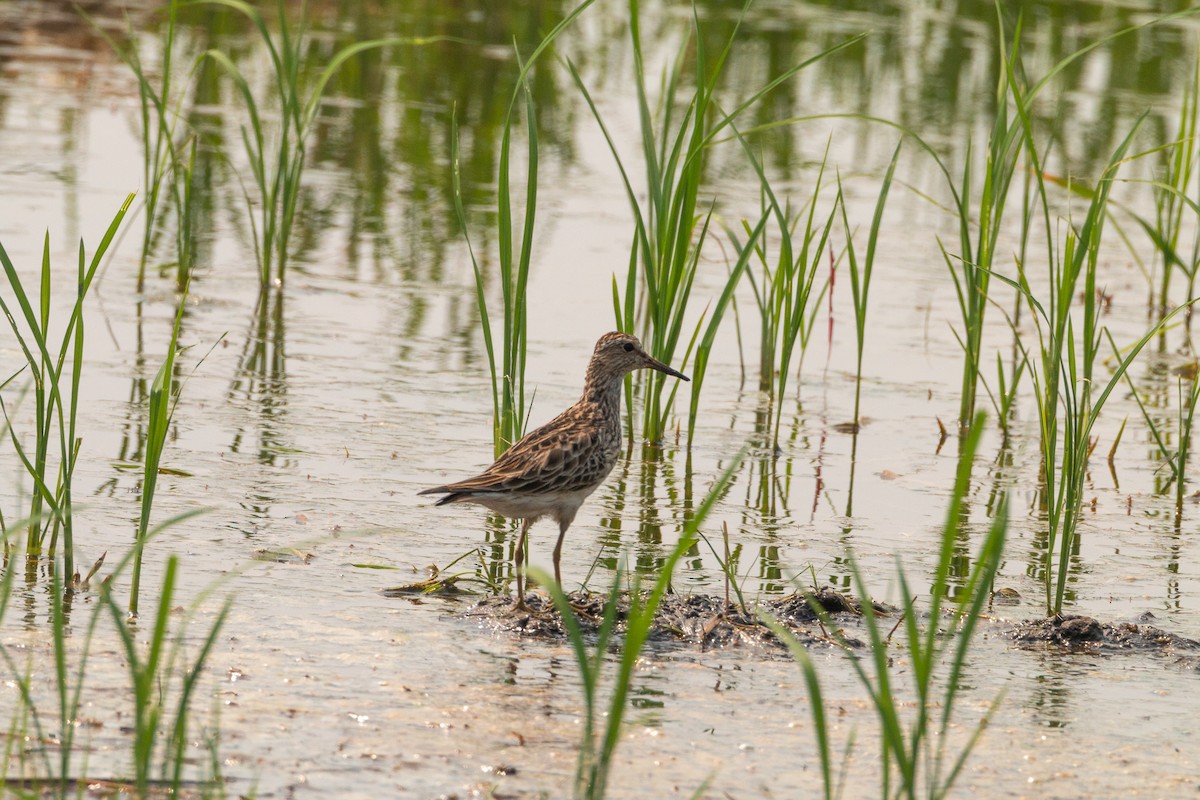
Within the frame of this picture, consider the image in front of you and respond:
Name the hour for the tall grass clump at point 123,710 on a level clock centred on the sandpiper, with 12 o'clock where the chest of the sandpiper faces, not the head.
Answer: The tall grass clump is roughly at 4 o'clock from the sandpiper.

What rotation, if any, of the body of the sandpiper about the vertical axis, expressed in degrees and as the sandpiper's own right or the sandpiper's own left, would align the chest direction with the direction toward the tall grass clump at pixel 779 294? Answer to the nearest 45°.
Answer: approximately 45° to the sandpiper's own left

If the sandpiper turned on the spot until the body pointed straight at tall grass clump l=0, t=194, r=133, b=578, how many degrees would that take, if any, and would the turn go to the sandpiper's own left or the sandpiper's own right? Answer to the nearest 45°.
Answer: approximately 135° to the sandpiper's own right

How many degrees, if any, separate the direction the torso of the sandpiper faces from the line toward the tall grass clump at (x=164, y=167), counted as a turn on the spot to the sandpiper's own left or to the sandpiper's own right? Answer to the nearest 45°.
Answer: approximately 135° to the sandpiper's own left

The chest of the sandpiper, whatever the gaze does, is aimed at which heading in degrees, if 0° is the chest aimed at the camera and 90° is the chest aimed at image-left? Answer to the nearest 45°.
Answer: approximately 270°
